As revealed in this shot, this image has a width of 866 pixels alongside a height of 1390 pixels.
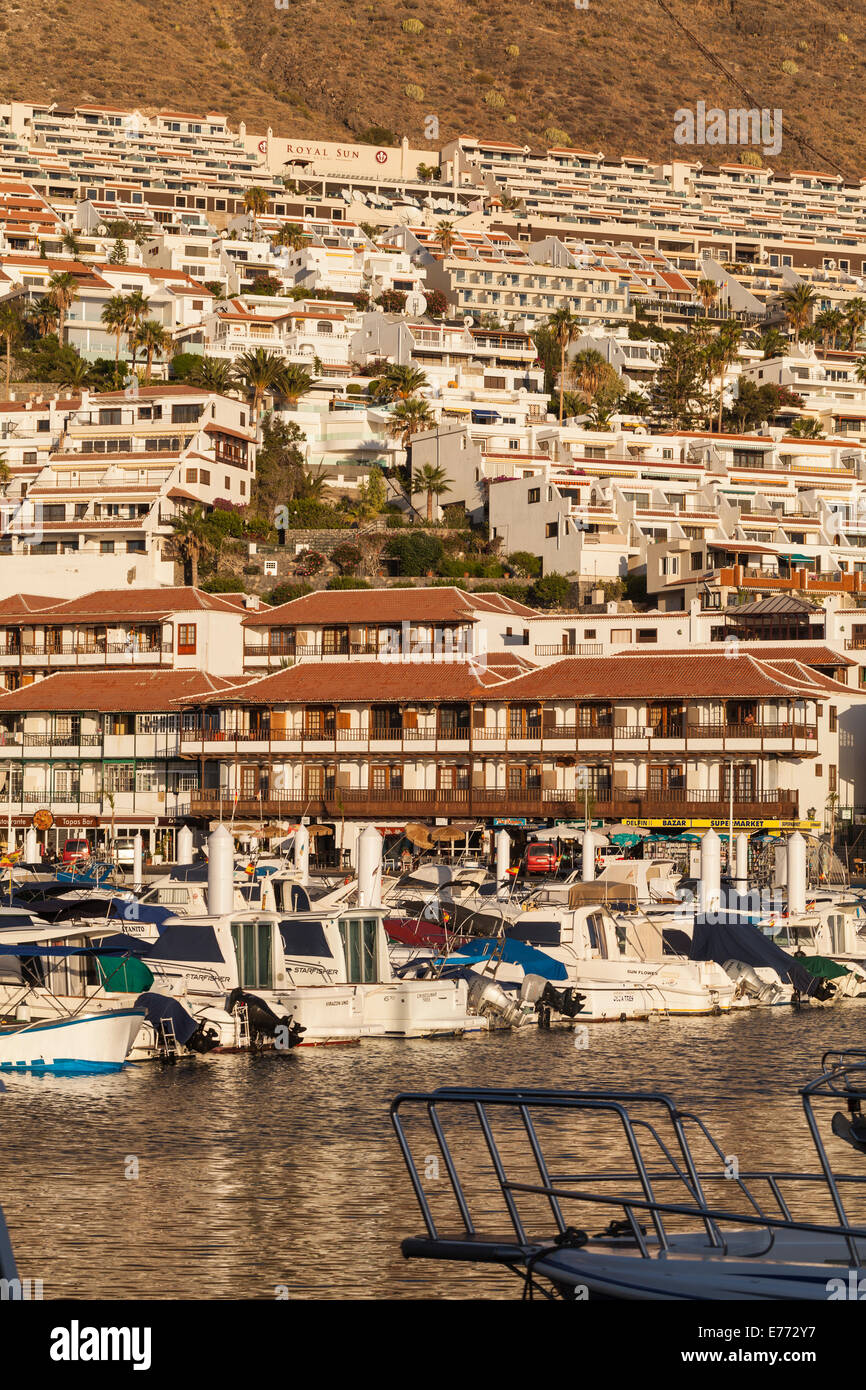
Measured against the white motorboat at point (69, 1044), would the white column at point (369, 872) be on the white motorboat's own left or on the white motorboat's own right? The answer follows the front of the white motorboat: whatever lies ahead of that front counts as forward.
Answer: on the white motorboat's own left

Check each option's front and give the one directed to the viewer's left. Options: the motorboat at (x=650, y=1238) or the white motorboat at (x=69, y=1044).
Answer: the motorboat

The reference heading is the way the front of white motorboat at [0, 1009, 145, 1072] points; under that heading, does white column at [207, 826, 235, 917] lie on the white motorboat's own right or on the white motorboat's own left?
on the white motorboat's own left

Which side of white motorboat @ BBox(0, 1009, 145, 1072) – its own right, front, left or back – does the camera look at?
right

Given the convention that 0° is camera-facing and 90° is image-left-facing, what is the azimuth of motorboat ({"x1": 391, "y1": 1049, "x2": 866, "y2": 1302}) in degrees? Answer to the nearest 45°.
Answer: approximately 90°

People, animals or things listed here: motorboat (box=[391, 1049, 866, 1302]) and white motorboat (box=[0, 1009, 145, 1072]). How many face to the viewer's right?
1

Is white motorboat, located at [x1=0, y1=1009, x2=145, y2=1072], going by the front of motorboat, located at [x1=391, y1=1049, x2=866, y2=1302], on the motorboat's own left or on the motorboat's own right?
on the motorboat's own right

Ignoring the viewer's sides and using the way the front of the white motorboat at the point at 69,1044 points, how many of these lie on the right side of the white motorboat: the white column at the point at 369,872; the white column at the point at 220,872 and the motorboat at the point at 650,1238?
1

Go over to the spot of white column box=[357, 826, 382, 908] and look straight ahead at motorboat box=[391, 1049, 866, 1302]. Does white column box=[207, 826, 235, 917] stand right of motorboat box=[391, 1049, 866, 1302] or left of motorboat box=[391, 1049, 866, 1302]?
right
